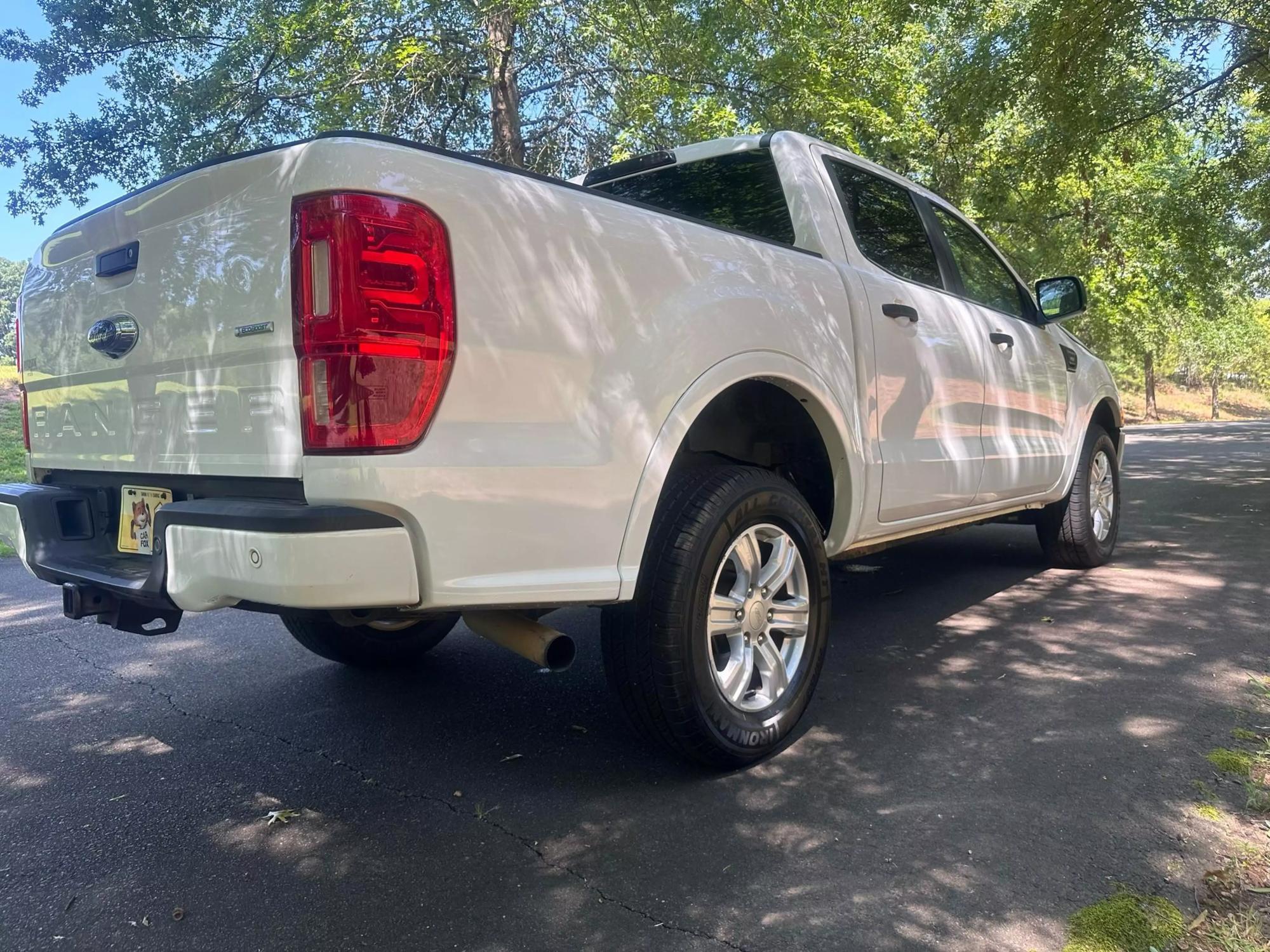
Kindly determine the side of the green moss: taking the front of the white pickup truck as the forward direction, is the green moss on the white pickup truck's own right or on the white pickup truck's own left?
on the white pickup truck's own right

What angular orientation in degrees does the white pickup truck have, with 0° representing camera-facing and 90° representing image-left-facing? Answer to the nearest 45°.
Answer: approximately 225°
